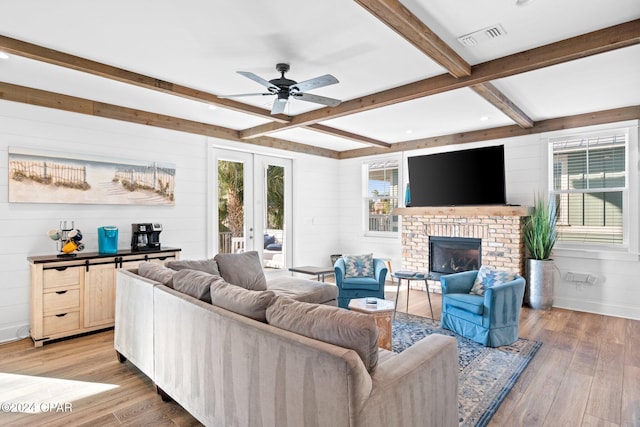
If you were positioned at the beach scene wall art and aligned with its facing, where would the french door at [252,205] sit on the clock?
The french door is roughly at 10 o'clock from the beach scene wall art.

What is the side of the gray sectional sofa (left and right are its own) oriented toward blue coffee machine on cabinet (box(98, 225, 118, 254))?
left

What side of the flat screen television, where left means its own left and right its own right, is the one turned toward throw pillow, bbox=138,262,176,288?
front

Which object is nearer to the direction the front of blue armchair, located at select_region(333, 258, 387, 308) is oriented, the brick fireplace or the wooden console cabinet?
the wooden console cabinet

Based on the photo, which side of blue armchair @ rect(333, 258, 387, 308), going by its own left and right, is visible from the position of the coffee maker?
right

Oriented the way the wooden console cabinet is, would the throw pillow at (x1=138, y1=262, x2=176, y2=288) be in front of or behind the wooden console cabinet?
in front

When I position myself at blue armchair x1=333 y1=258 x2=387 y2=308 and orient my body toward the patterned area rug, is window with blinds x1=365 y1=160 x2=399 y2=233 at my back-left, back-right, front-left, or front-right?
back-left

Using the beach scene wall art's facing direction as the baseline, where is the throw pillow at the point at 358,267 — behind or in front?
in front

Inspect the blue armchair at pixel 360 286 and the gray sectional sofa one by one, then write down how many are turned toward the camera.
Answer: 1

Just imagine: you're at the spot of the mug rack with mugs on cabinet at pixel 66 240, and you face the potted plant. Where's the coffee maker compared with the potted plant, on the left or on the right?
left

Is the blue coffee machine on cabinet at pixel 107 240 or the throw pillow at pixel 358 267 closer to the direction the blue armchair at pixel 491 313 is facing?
the blue coffee machine on cabinet

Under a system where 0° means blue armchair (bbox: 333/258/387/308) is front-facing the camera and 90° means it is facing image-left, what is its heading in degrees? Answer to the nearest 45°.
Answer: approximately 0°

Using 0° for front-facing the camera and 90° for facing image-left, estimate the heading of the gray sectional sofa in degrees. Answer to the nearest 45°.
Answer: approximately 225°
